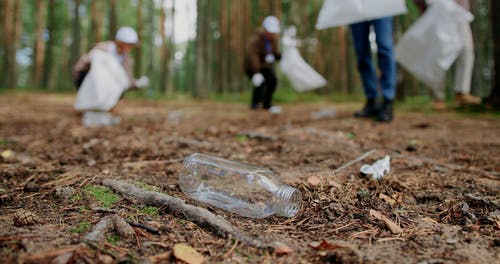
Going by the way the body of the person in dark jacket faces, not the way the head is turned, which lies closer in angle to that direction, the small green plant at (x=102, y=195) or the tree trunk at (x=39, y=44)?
the small green plant

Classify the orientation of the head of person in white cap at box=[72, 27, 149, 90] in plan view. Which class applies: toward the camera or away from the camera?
toward the camera

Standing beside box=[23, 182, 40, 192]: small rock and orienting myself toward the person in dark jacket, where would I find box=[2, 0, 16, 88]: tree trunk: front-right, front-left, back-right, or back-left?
front-left

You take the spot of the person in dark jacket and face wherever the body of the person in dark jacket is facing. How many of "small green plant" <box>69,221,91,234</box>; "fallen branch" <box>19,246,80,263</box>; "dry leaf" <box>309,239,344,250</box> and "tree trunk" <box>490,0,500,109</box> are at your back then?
0

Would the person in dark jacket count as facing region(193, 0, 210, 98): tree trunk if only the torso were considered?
no

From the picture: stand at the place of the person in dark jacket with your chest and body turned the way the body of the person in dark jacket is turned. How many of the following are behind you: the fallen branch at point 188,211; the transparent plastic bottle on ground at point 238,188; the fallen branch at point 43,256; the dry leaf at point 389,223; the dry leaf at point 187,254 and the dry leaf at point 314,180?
0

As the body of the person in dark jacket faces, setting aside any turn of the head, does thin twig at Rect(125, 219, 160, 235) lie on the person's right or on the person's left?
on the person's right

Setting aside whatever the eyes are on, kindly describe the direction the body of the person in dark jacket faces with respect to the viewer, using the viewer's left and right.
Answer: facing the viewer and to the right of the viewer

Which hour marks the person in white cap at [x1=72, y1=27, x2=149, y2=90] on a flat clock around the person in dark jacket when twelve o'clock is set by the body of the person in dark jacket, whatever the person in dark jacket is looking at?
The person in white cap is roughly at 3 o'clock from the person in dark jacket.

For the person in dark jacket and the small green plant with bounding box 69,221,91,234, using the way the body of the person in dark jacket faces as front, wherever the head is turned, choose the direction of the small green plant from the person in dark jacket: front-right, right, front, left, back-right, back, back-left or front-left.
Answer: front-right

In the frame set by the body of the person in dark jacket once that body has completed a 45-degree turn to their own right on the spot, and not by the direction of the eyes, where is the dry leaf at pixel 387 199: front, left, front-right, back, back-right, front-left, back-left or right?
front

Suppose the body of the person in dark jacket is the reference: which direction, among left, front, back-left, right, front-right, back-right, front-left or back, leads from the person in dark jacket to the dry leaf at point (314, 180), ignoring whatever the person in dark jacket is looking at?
front-right

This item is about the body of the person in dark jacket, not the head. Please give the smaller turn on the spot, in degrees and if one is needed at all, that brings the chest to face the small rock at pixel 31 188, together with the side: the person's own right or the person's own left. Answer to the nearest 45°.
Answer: approximately 45° to the person's own right
